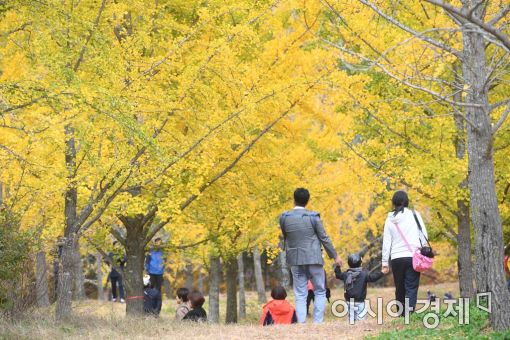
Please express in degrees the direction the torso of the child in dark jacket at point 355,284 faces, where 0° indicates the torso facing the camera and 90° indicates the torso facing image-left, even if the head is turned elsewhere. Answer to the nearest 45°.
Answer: approximately 180°

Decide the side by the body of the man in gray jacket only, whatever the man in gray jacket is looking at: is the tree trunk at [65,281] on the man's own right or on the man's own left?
on the man's own left

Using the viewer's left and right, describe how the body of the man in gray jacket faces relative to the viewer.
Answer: facing away from the viewer

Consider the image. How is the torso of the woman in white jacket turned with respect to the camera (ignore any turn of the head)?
away from the camera

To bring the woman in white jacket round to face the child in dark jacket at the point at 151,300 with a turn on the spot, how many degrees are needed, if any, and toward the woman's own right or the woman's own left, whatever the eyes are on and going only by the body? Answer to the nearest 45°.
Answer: approximately 45° to the woman's own left

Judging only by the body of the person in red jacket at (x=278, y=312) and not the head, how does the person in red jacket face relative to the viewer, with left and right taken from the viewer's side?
facing away from the viewer

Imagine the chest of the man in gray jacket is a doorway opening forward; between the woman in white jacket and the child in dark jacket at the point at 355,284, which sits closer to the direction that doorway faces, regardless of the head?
the child in dark jacket

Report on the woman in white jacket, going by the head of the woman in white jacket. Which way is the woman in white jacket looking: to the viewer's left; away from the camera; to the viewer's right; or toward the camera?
away from the camera
